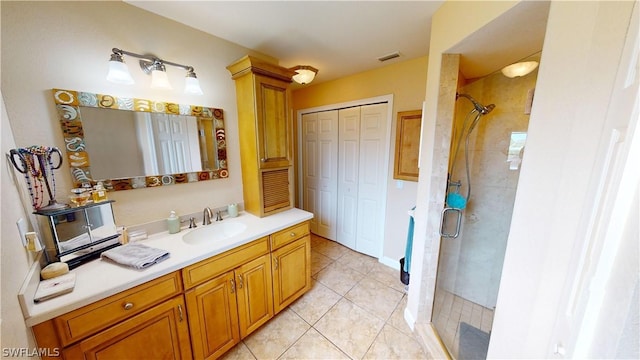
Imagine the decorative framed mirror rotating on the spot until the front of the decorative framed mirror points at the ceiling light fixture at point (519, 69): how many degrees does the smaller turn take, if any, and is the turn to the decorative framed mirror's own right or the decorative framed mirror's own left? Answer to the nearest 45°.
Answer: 0° — it already faces it

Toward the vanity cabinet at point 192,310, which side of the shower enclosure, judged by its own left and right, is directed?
front

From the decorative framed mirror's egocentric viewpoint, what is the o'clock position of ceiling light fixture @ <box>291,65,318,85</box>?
The ceiling light fixture is roughly at 11 o'clock from the decorative framed mirror.

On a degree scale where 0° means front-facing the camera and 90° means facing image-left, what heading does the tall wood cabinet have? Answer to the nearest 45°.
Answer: approximately 315°

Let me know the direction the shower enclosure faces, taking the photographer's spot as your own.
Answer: facing the viewer and to the left of the viewer

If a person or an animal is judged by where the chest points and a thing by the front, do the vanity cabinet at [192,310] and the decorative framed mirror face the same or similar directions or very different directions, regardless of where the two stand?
same or similar directions

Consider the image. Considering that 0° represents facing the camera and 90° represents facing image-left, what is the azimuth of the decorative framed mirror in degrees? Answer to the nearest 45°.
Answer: approximately 315°

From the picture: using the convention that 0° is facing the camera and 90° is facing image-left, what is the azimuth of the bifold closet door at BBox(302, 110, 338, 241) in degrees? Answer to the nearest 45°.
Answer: approximately 45°

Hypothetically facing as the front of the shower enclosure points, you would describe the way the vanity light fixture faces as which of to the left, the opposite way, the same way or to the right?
the opposite way

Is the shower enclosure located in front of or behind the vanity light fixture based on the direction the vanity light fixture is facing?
in front

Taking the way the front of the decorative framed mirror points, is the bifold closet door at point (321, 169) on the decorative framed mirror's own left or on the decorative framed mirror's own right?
on the decorative framed mirror's own left

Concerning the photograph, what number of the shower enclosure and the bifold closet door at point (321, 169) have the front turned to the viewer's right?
0
